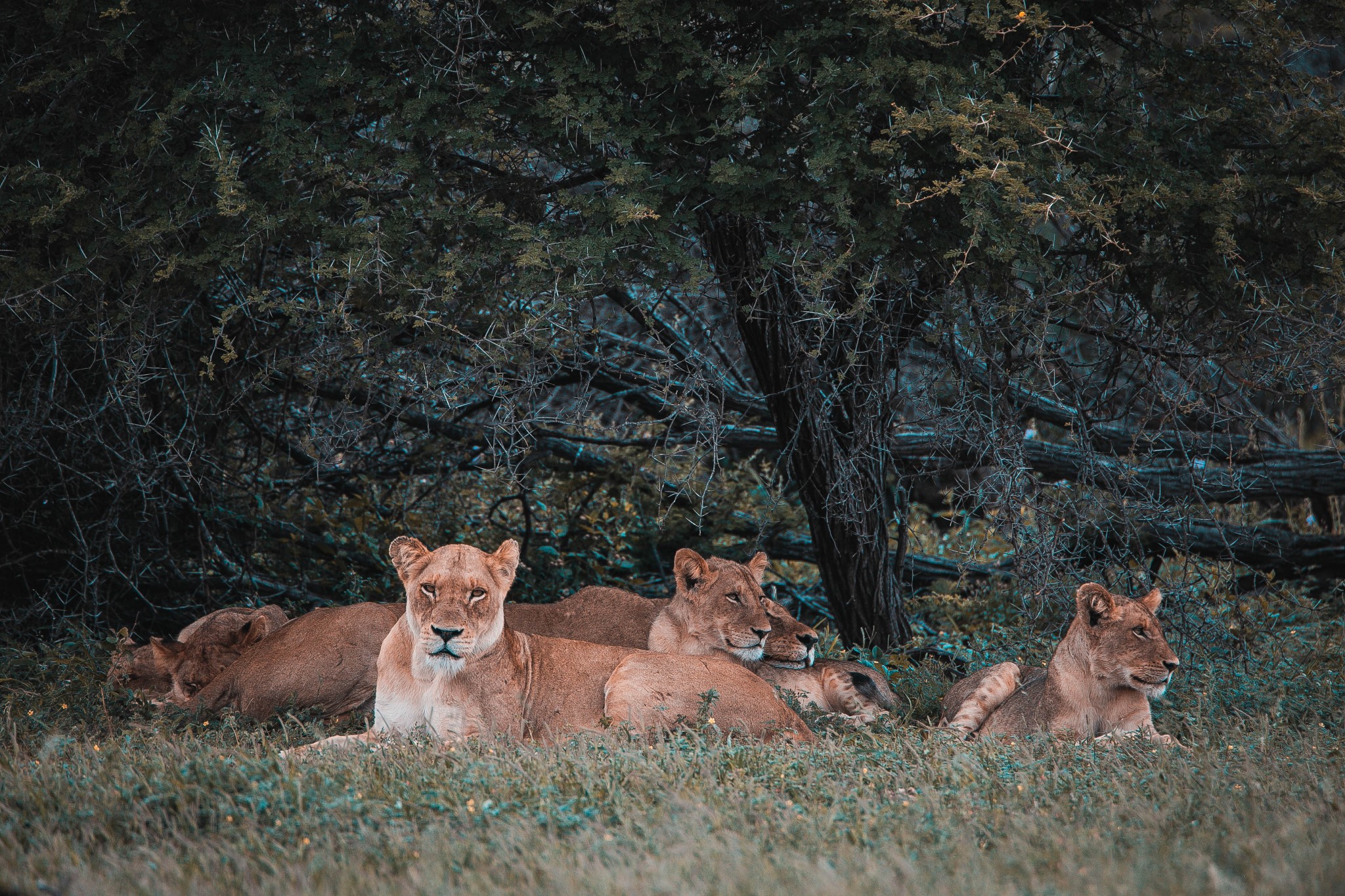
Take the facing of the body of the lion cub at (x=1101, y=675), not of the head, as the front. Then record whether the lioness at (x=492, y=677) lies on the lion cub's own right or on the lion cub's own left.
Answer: on the lion cub's own right

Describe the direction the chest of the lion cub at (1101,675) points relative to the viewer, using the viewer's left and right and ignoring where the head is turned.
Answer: facing the viewer and to the right of the viewer

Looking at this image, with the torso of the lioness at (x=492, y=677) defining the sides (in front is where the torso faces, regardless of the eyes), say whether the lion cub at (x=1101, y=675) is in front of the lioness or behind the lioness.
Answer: behind

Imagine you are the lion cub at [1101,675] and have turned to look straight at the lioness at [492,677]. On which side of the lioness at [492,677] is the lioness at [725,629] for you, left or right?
right
